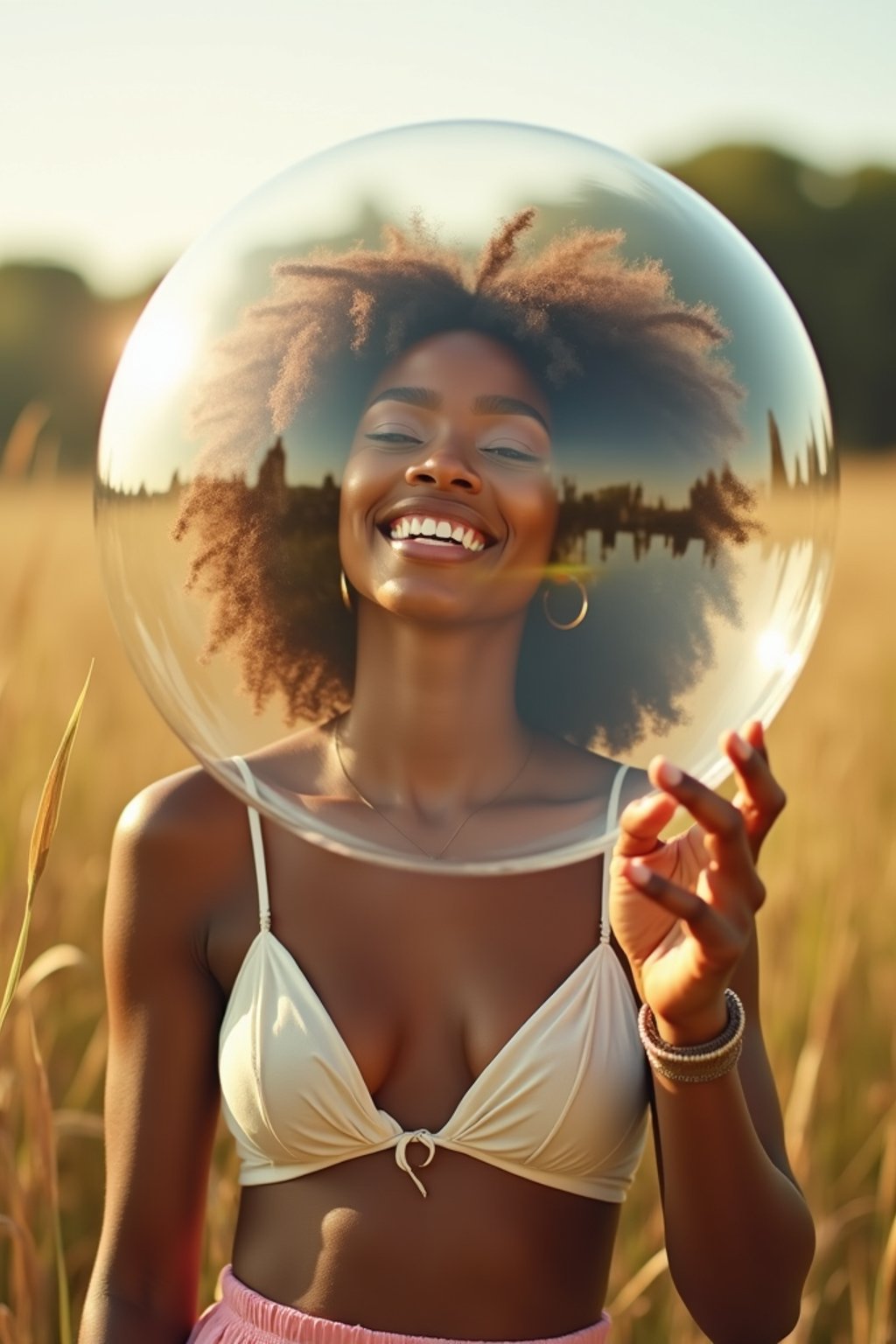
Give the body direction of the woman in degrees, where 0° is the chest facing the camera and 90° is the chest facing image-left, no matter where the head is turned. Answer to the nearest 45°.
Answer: approximately 0°
